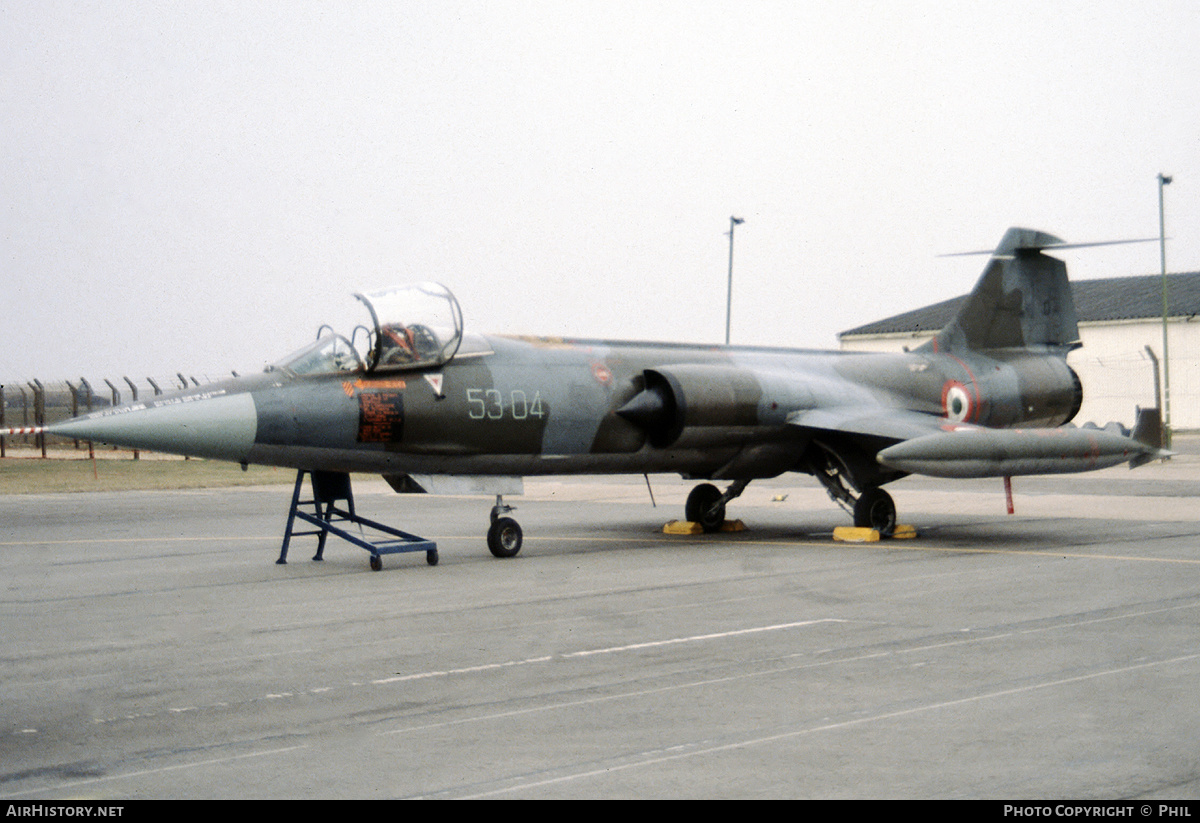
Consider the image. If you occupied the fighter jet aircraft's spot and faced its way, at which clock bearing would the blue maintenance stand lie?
The blue maintenance stand is roughly at 1 o'clock from the fighter jet aircraft.

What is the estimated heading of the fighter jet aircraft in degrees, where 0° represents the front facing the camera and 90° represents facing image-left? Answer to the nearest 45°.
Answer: approximately 45°
